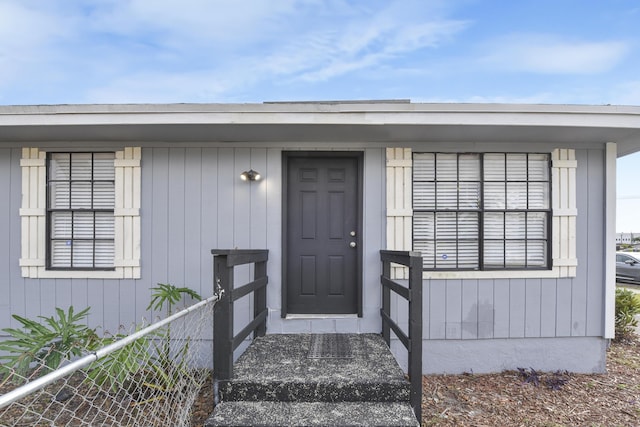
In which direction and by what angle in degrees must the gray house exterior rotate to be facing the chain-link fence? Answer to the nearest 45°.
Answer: approximately 45° to its right

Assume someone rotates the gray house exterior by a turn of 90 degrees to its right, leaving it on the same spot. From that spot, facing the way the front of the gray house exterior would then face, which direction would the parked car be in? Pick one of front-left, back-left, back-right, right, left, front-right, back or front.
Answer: back-right

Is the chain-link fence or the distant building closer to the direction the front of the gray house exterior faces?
the chain-link fence

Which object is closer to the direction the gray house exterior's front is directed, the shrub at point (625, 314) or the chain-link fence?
the chain-link fence

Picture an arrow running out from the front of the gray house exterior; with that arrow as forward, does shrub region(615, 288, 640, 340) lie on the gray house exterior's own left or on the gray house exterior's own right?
on the gray house exterior's own left

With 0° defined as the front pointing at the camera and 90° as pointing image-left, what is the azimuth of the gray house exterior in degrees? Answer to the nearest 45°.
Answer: approximately 0°

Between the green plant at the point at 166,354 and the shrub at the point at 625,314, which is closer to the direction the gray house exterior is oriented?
the green plant

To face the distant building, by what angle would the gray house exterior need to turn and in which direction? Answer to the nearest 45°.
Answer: approximately 135° to its left
